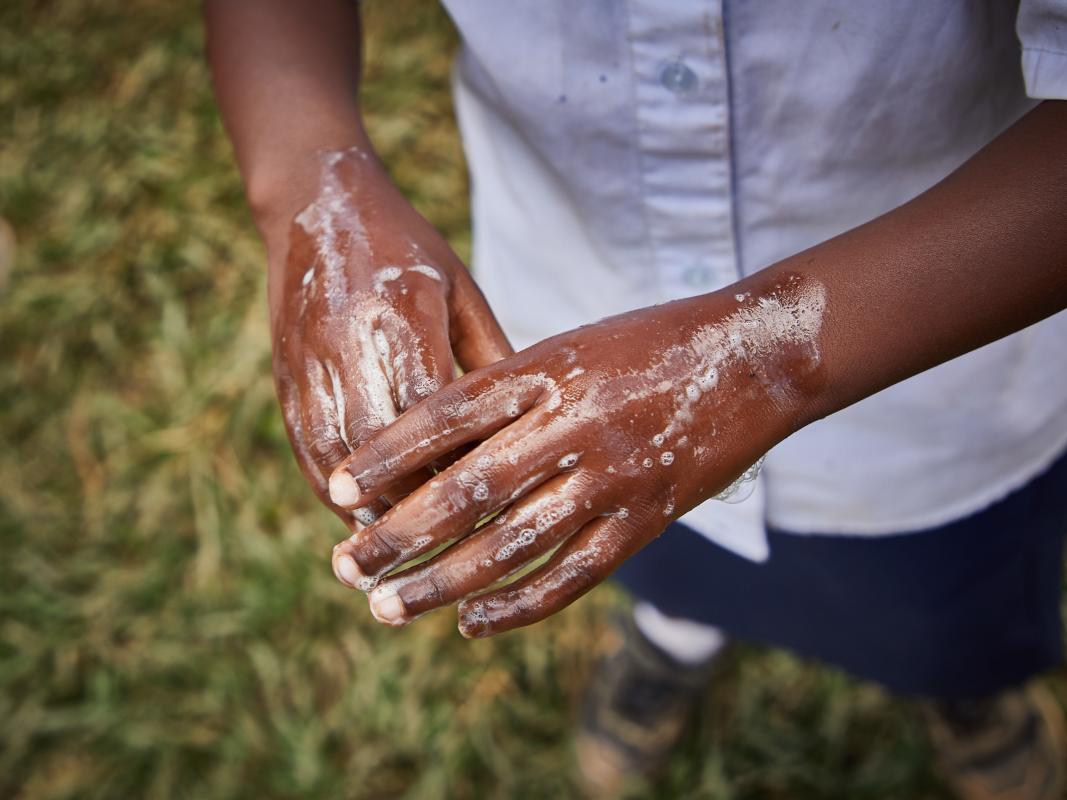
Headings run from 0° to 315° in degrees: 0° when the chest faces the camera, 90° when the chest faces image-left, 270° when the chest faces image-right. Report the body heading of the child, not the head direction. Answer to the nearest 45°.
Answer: approximately 45°
